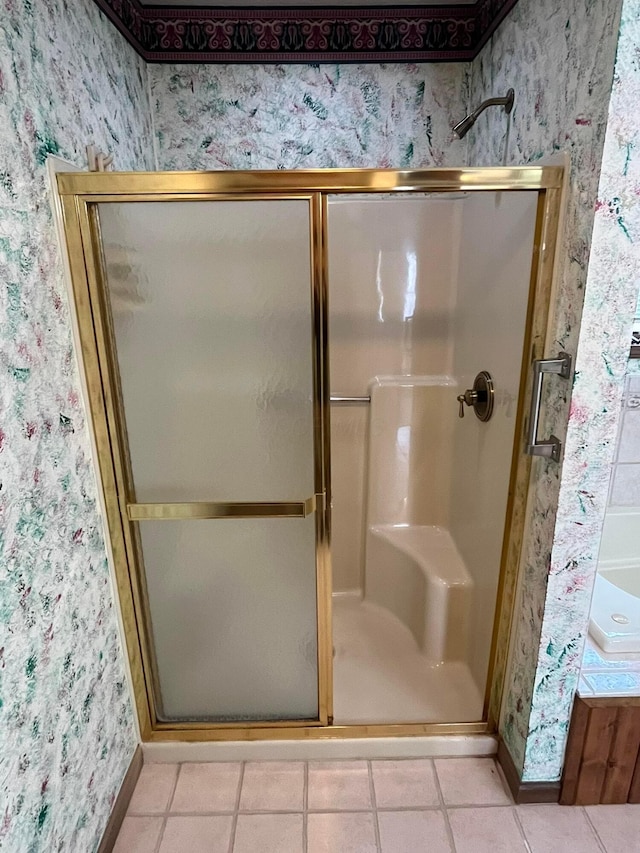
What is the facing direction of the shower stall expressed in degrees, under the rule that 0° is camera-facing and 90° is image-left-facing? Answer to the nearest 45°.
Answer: approximately 0°
